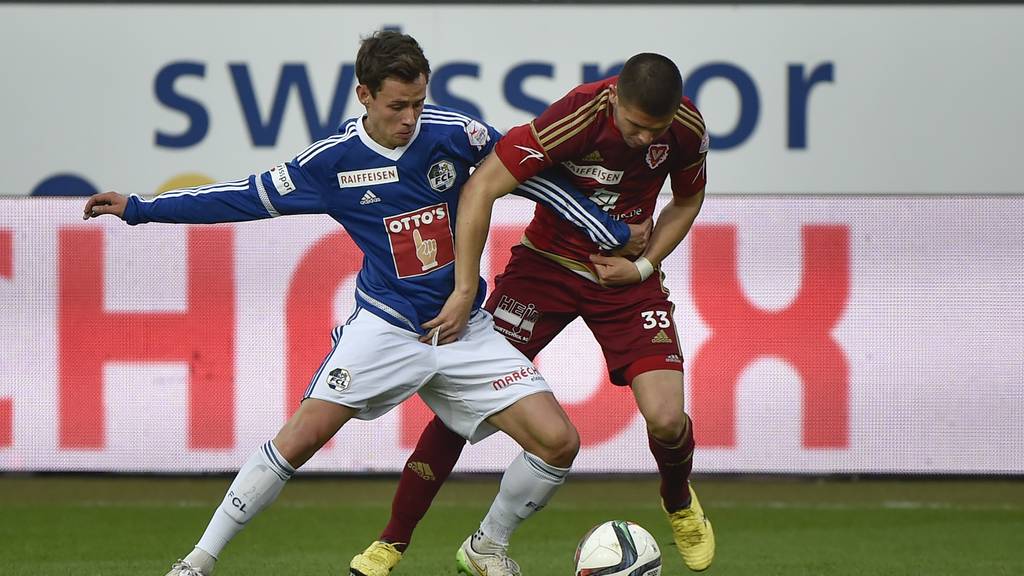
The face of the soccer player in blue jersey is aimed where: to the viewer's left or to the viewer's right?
to the viewer's right

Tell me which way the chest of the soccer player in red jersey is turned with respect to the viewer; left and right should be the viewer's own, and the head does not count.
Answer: facing the viewer
